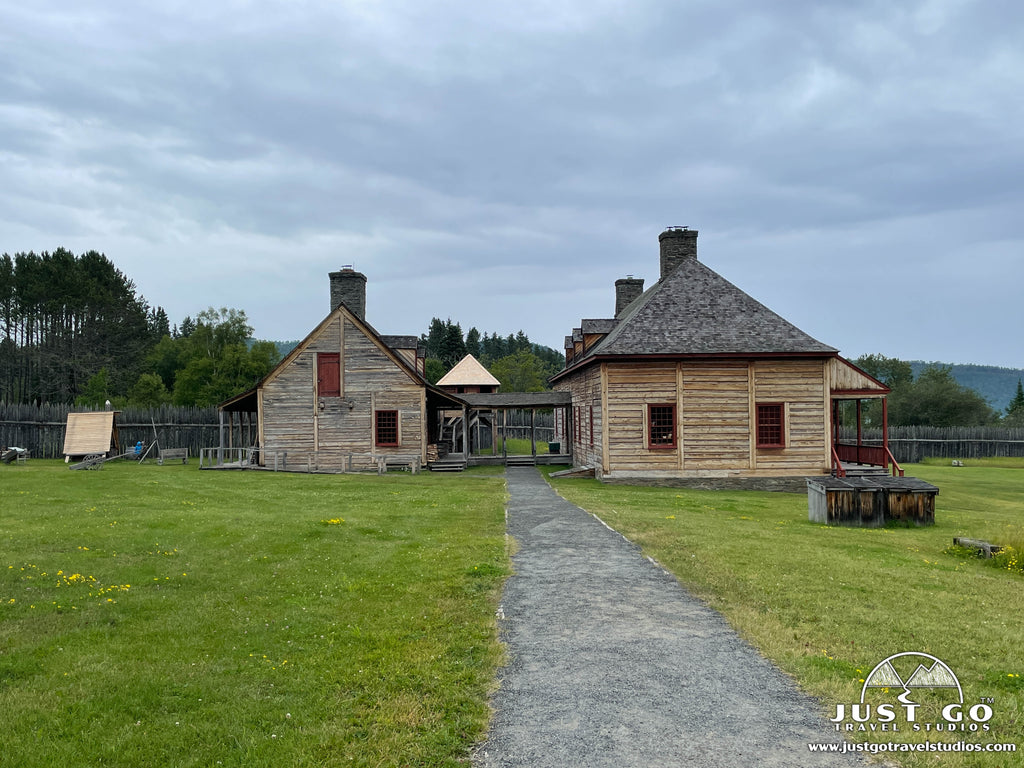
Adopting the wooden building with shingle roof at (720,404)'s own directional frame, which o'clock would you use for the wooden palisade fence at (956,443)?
The wooden palisade fence is roughly at 10 o'clock from the wooden building with shingle roof.

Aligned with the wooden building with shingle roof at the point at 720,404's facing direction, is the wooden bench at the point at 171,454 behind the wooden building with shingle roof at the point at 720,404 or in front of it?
behind

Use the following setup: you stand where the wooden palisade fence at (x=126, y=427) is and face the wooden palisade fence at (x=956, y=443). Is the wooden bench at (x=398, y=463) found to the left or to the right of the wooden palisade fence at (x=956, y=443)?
right

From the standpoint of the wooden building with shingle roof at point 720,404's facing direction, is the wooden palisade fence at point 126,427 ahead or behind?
behind

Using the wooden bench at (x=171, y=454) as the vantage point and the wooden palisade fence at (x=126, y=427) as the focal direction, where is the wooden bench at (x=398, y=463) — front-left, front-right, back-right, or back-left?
back-right

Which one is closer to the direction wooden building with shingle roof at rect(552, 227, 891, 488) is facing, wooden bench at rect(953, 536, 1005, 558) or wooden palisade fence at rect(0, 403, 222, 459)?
the wooden bench

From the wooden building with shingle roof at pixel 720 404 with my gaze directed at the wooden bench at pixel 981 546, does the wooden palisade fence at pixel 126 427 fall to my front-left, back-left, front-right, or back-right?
back-right

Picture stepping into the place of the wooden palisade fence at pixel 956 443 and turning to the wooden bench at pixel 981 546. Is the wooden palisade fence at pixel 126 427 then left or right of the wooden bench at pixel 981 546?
right
